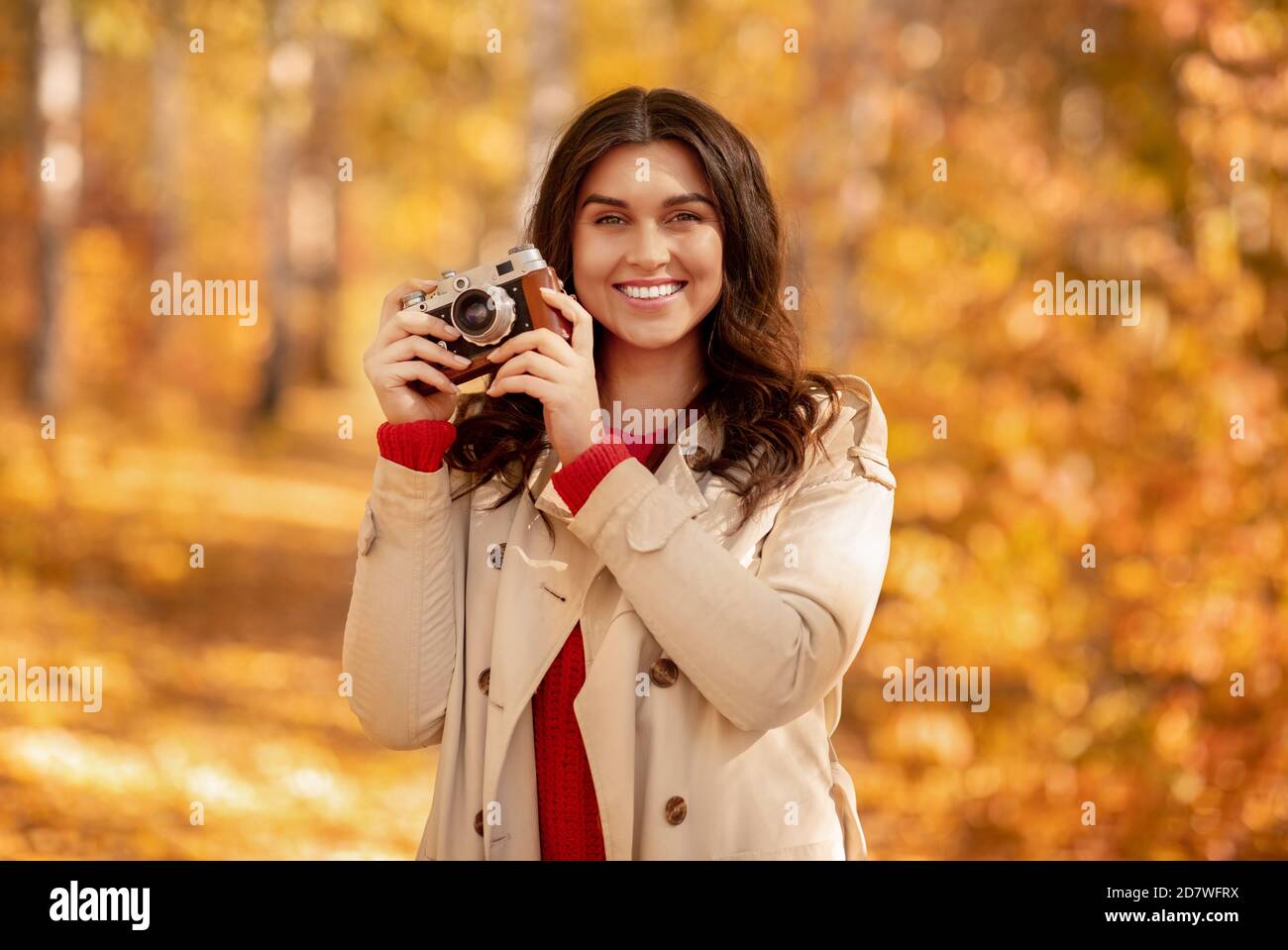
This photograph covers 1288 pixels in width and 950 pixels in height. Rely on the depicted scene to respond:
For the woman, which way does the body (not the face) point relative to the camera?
toward the camera
